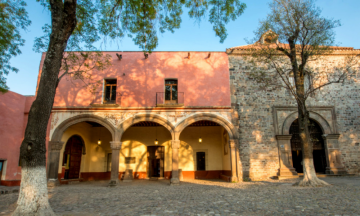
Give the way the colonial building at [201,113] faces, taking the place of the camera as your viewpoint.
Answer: facing the viewer

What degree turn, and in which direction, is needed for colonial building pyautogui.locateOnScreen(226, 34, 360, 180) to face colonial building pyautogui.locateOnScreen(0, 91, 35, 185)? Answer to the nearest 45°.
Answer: approximately 45° to its right

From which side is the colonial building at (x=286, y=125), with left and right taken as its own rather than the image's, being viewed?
front
